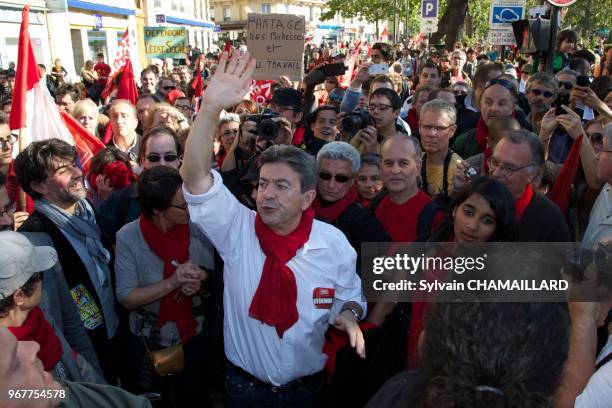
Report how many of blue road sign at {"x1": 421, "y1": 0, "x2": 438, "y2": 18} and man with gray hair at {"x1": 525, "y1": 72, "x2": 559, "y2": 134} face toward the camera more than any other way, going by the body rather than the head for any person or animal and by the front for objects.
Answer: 2

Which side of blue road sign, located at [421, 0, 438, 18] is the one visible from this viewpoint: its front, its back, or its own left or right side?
front

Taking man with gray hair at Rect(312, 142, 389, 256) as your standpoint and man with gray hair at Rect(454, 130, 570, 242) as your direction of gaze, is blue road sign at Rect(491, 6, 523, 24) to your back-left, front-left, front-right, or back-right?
front-left

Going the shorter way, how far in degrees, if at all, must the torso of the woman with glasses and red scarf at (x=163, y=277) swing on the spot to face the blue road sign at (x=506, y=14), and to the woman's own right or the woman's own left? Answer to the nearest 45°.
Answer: approximately 90° to the woman's own left

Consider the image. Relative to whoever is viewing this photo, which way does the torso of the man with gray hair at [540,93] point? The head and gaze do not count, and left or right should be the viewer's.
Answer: facing the viewer

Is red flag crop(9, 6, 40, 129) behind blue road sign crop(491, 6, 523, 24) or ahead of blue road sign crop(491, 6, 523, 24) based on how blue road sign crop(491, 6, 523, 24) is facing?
ahead

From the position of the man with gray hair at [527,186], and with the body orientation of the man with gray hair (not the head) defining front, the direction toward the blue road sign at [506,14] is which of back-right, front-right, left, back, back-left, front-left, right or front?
back-right

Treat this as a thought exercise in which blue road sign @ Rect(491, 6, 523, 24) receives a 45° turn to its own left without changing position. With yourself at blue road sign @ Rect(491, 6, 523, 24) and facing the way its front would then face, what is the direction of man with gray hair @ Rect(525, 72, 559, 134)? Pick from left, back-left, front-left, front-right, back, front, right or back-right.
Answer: front-right

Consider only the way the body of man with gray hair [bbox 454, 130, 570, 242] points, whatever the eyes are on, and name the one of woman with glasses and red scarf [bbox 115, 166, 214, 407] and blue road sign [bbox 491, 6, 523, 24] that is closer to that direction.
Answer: the woman with glasses and red scarf

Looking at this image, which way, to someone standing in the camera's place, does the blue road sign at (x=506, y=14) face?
facing the viewer

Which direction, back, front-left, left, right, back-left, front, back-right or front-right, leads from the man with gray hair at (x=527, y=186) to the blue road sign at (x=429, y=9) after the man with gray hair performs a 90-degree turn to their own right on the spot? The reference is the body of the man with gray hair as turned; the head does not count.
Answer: front-right

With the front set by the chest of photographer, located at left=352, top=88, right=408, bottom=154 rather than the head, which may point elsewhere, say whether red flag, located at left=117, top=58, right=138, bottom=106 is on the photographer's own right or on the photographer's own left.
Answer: on the photographer's own right

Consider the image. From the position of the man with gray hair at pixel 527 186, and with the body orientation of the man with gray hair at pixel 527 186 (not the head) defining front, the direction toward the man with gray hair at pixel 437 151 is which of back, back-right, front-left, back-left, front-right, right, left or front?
right

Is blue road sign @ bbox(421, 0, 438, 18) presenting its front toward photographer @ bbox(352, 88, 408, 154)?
yes

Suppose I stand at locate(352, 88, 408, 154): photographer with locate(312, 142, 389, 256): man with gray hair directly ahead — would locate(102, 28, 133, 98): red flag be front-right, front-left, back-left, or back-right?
back-right

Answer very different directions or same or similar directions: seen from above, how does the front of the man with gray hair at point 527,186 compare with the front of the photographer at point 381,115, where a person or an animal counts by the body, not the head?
same or similar directions

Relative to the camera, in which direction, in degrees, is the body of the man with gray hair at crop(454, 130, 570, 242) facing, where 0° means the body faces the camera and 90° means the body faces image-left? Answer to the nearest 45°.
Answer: approximately 45°

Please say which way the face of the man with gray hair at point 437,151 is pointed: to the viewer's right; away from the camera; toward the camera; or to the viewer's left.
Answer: toward the camera
